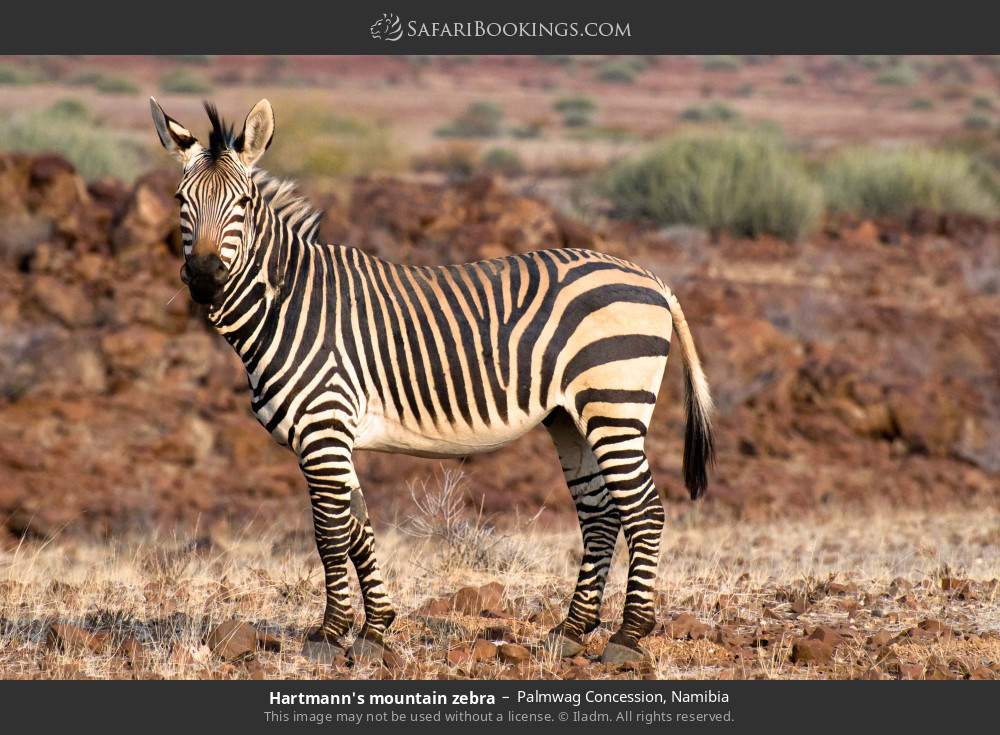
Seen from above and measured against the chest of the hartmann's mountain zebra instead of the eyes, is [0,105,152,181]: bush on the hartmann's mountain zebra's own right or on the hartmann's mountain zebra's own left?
on the hartmann's mountain zebra's own right

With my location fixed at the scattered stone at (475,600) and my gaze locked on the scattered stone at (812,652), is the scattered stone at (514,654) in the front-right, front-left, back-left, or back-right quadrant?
front-right

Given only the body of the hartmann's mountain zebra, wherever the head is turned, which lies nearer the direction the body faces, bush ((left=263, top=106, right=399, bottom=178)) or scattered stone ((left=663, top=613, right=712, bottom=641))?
the bush

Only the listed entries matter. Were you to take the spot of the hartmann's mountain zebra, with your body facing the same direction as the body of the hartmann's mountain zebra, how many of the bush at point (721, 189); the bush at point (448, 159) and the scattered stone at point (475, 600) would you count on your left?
0

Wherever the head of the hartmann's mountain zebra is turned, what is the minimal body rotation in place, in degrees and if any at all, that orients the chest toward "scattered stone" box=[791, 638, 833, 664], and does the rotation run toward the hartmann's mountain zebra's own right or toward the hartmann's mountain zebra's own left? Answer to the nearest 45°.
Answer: approximately 180°

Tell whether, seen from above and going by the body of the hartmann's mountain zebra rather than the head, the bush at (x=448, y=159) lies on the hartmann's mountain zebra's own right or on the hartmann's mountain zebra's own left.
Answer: on the hartmann's mountain zebra's own right

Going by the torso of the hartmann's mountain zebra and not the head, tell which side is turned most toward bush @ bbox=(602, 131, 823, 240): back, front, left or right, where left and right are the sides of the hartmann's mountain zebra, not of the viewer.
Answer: right

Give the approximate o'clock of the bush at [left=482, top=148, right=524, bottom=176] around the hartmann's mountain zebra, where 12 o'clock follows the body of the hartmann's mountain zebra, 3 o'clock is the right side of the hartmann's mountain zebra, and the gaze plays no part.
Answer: The bush is roughly at 3 o'clock from the hartmann's mountain zebra.

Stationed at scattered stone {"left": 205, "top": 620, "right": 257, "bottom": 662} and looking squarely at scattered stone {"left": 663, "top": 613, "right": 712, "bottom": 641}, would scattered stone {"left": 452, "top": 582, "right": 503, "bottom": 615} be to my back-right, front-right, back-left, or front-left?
front-left

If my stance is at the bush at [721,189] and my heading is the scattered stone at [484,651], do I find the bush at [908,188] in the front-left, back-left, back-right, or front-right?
back-left

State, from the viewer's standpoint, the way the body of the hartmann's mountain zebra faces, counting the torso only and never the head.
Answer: to the viewer's left

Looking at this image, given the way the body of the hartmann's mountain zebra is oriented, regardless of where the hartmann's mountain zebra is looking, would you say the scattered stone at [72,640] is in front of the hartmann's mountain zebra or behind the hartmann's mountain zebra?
in front
